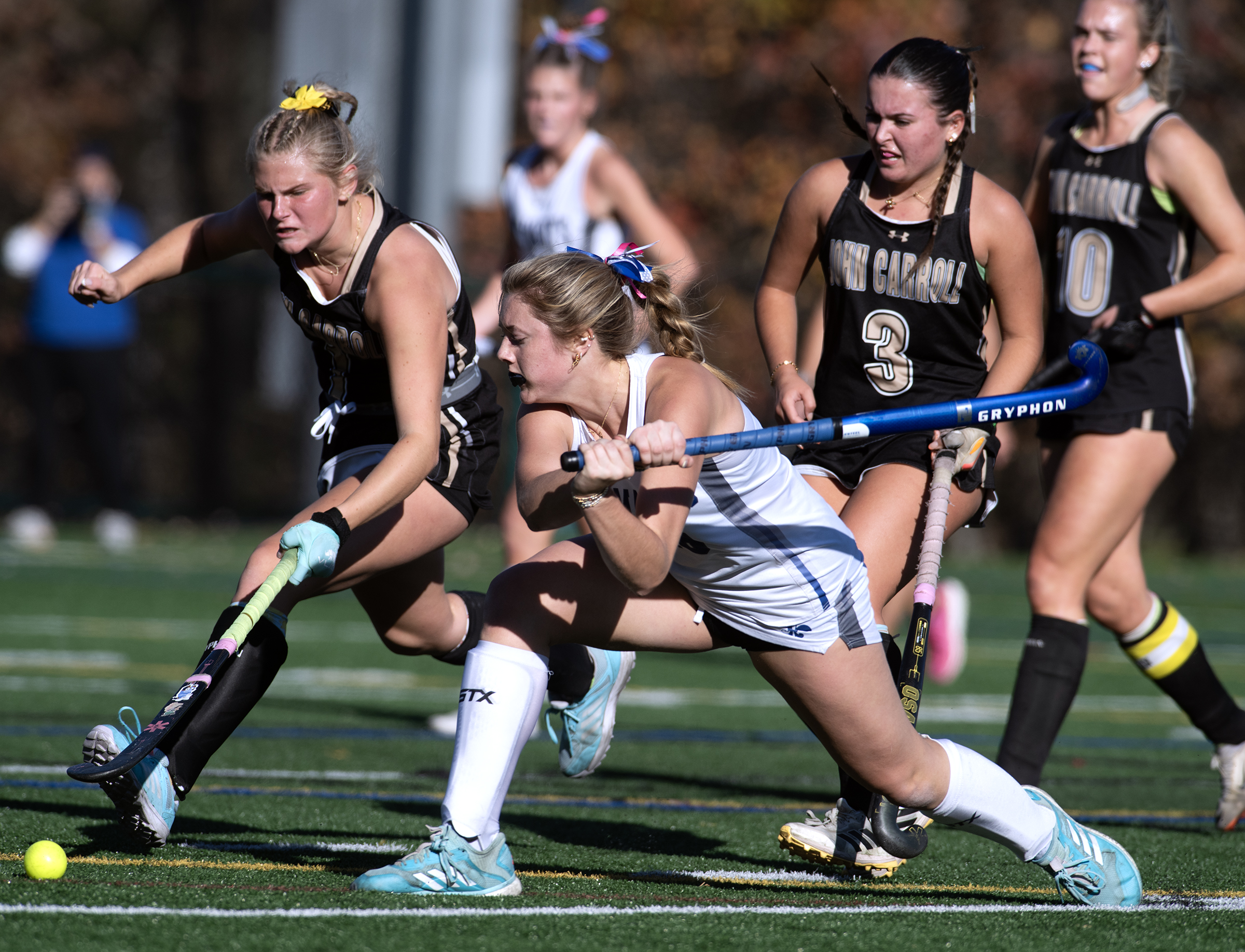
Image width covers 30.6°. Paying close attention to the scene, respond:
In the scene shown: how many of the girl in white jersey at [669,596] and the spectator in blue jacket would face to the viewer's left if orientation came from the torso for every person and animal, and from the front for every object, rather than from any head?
1

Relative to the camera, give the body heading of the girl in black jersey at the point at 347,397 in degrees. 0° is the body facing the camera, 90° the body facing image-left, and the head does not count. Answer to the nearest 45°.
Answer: approximately 45°

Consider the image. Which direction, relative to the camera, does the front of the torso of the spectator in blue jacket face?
toward the camera

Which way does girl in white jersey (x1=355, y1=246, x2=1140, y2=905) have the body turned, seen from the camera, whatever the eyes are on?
to the viewer's left

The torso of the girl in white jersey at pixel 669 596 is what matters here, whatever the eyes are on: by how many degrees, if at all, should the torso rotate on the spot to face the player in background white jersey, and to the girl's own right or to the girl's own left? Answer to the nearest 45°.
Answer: approximately 90° to the girl's own right

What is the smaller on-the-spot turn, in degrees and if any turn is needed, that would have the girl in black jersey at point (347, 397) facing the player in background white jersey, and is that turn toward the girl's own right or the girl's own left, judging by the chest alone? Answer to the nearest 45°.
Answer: approximately 135° to the girl's own right

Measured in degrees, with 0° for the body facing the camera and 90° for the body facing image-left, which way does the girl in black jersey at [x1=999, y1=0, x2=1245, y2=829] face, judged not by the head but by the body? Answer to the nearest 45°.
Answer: approximately 45°

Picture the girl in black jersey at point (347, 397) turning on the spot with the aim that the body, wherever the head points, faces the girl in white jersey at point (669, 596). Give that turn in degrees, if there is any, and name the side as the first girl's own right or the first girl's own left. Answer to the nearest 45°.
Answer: approximately 90° to the first girl's own left

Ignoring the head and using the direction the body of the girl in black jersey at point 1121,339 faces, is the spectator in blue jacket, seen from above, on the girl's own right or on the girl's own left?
on the girl's own right

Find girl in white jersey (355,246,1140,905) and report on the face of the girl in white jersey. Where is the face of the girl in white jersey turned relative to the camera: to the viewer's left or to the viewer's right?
to the viewer's left
